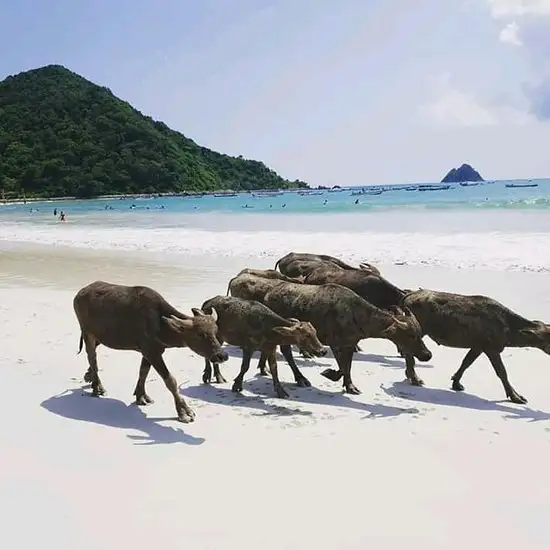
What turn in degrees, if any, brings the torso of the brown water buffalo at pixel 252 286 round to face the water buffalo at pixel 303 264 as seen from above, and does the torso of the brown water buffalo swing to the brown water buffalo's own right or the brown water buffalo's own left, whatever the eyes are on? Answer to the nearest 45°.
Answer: approximately 90° to the brown water buffalo's own left

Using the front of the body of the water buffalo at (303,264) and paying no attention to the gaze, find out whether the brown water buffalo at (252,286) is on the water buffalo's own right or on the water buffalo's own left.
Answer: on the water buffalo's own right

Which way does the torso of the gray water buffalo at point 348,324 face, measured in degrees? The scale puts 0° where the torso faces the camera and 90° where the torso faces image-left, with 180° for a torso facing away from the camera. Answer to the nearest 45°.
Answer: approximately 270°

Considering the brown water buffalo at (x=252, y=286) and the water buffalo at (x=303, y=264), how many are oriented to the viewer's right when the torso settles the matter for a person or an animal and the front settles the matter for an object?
2

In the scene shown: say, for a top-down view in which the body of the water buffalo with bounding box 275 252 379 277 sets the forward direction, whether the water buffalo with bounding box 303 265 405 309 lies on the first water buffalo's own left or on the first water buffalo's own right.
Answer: on the first water buffalo's own right

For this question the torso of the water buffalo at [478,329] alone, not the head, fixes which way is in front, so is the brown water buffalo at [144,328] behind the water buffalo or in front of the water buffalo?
behind

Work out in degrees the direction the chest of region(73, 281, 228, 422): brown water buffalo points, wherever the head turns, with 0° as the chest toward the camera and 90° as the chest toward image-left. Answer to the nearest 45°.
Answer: approximately 315°

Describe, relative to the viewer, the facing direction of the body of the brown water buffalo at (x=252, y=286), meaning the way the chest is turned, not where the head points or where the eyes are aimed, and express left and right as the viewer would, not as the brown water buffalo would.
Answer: facing to the right of the viewer

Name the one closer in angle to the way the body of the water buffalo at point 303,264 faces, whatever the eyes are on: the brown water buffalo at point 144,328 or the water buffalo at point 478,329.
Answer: the water buffalo

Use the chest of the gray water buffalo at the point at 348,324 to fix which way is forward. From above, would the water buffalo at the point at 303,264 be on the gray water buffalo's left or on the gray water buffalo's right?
on the gray water buffalo's left

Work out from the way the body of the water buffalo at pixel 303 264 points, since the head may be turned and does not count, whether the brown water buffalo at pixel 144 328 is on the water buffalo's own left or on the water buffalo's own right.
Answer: on the water buffalo's own right

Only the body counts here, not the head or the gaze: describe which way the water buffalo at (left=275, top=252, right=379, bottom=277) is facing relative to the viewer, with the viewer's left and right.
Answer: facing to the right of the viewer
